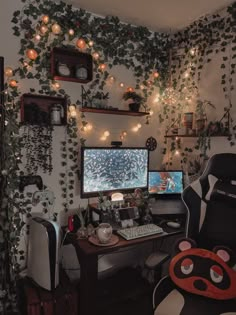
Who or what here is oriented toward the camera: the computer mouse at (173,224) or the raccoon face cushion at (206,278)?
the raccoon face cushion

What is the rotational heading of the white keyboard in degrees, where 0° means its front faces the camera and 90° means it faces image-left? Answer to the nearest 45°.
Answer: approximately 315°

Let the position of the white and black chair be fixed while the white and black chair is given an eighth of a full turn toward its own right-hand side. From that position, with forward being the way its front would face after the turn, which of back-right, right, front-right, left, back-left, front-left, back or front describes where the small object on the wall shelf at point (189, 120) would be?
right

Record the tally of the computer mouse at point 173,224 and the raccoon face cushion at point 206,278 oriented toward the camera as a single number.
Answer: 1

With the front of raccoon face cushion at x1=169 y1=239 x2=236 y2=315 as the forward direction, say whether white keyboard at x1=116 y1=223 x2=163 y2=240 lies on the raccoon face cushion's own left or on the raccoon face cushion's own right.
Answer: on the raccoon face cushion's own right

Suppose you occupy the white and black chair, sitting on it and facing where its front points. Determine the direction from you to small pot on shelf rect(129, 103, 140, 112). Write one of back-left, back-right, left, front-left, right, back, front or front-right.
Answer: right

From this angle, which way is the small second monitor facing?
toward the camera

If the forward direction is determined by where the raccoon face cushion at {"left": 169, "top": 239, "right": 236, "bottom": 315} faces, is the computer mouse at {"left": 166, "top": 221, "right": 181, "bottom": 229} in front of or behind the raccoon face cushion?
behind

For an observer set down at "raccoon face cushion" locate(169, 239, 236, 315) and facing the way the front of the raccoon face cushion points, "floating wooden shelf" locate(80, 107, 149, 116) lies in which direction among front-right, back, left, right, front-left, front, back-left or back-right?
back-right

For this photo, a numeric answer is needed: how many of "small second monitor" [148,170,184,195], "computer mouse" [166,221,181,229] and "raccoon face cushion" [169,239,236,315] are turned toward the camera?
2

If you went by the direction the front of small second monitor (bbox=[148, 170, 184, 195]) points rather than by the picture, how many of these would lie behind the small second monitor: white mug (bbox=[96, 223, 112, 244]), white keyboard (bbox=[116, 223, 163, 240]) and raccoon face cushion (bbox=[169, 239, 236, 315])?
0

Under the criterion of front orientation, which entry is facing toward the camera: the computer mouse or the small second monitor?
the small second monitor

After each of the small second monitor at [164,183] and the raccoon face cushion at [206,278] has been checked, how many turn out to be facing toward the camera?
2
